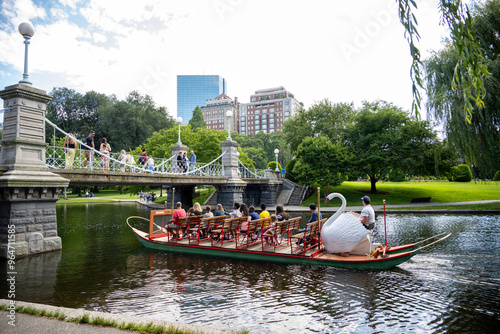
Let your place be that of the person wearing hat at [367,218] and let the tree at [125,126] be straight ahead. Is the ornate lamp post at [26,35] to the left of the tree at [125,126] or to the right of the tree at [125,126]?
left

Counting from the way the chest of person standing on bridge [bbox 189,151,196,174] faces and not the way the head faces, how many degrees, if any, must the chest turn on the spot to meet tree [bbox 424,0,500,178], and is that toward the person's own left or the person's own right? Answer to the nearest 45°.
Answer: approximately 45° to the person's own left

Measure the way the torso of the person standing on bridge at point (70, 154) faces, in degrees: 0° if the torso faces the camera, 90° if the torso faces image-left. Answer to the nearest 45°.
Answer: approximately 0°

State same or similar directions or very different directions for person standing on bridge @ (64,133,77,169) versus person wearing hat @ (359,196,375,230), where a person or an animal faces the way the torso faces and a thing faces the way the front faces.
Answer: very different directions

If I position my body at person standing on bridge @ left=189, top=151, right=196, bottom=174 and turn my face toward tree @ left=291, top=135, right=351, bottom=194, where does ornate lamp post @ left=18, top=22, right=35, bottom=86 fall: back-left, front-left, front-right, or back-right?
back-right
